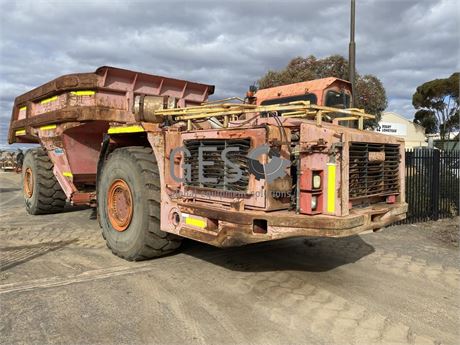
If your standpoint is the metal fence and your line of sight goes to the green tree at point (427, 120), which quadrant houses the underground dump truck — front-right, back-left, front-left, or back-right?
back-left

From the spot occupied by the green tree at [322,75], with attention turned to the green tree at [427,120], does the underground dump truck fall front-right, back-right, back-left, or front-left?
back-right

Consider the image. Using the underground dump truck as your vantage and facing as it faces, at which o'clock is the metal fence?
The metal fence is roughly at 9 o'clock from the underground dump truck.

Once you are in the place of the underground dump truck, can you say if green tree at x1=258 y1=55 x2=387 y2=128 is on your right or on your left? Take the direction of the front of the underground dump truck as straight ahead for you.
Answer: on your left

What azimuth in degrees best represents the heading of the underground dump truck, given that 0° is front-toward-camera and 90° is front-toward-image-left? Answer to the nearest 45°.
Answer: approximately 315°

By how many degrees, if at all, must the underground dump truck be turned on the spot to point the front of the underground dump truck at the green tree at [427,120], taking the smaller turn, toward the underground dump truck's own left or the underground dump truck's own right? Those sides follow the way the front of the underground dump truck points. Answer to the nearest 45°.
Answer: approximately 90° to the underground dump truck's own left

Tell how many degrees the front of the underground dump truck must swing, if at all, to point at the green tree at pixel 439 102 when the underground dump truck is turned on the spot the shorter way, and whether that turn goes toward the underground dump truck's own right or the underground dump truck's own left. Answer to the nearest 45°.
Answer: approximately 90° to the underground dump truck's own left
